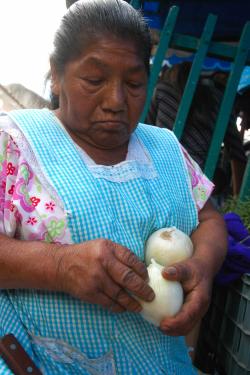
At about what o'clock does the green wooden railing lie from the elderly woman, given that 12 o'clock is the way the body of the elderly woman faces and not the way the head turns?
The green wooden railing is roughly at 8 o'clock from the elderly woman.

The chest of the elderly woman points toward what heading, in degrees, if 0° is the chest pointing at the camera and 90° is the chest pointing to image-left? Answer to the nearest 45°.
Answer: approximately 315°
